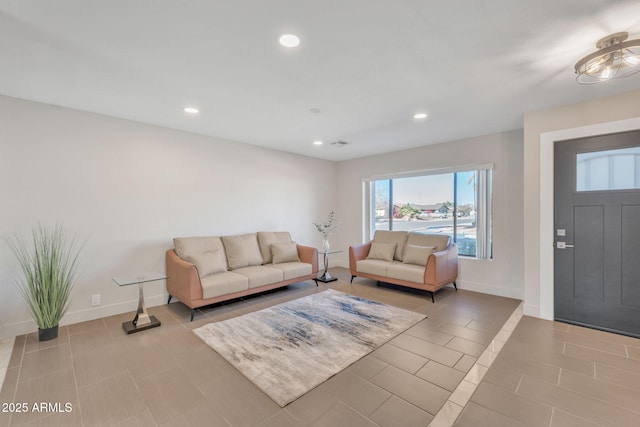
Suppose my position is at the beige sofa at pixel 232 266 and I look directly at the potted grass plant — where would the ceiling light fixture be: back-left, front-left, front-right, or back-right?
back-left

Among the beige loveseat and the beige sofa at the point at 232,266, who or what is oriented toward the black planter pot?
the beige loveseat

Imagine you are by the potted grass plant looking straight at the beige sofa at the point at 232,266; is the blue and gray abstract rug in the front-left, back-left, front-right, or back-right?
front-right

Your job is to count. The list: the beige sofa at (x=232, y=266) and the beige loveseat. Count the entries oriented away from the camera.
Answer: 0

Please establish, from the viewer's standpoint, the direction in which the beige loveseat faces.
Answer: facing the viewer and to the left of the viewer

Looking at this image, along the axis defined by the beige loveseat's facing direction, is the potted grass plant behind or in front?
in front

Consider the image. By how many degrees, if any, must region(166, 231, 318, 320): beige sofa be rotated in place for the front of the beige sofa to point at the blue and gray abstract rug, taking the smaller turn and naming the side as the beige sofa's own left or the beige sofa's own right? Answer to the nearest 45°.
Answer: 0° — it already faces it

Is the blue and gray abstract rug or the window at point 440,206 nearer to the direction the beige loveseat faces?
the blue and gray abstract rug

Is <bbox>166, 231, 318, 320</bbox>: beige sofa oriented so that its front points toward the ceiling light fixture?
yes

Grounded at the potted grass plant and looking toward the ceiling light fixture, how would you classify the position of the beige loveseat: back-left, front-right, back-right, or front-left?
front-left

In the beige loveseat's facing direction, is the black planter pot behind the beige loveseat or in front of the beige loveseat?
in front

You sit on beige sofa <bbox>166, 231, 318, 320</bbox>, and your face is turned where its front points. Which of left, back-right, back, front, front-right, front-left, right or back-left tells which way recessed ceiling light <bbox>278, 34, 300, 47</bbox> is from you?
front-right

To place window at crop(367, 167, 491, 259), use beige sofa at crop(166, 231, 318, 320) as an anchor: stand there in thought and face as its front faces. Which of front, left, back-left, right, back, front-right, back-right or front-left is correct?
front-left

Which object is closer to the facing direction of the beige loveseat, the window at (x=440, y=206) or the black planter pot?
the black planter pot

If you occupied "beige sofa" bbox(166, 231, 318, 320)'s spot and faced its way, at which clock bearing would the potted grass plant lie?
The potted grass plant is roughly at 4 o'clock from the beige sofa.

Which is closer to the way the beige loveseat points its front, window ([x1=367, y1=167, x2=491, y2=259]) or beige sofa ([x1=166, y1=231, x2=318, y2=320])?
the beige sofa
